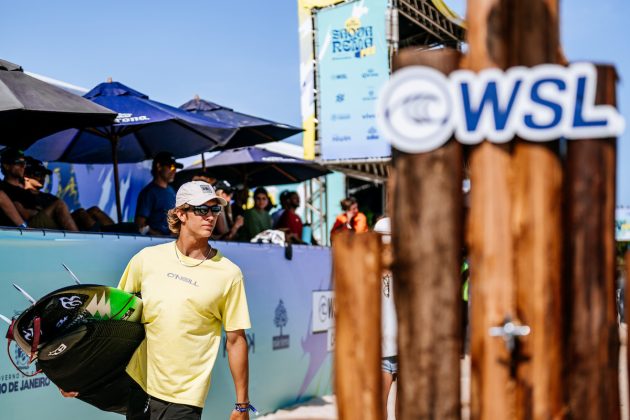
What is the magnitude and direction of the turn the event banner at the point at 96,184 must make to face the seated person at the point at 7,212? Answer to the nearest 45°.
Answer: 0° — it already faces them

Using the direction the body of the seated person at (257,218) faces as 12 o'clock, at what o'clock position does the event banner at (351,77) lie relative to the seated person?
The event banner is roughly at 8 o'clock from the seated person.

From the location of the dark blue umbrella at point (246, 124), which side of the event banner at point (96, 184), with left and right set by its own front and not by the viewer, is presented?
left

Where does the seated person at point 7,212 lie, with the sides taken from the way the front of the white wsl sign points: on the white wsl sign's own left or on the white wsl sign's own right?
on the white wsl sign's own right

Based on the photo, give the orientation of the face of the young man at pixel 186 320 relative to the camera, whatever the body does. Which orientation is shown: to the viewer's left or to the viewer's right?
to the viewer's right

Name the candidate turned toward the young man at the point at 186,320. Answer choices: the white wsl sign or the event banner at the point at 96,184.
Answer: the event banner

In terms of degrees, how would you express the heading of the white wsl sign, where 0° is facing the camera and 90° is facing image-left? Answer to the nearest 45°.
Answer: approximately 0°

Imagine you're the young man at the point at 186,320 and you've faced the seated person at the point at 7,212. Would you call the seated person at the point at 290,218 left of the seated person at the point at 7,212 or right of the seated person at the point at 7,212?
right

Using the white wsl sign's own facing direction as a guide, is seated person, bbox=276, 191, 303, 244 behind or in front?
behind

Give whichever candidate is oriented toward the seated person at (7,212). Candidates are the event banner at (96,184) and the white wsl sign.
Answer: the event banner
